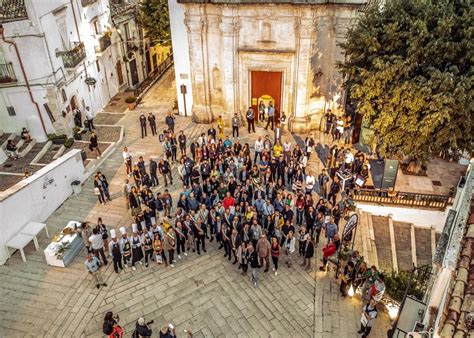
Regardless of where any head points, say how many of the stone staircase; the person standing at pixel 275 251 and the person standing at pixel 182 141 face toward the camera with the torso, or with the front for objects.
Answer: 2

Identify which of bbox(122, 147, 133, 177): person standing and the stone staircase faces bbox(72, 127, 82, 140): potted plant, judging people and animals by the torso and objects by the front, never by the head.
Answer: the stone staircase

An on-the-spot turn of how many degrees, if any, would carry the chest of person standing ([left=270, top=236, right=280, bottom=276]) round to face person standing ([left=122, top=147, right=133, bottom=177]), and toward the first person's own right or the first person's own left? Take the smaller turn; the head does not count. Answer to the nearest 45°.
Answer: approximately 135° to the first person's own right

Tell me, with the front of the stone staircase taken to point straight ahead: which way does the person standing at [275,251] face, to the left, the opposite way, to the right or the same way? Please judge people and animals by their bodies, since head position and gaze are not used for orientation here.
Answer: to the left

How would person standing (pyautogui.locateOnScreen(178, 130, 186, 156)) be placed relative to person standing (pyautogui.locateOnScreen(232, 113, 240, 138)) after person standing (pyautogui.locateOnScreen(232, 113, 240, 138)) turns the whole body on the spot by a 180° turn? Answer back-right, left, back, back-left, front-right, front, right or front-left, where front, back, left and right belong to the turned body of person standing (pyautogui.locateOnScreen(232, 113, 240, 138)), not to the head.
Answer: back-left

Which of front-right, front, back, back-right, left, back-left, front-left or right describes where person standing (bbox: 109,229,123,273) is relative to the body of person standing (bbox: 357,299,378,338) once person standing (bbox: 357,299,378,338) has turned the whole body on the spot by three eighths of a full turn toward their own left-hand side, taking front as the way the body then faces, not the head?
back
